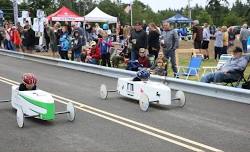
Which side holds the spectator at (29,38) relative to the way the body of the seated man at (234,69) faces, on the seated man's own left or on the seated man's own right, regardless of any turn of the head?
on the seated man's own right

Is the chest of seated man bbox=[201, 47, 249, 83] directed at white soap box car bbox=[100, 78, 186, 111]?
yes

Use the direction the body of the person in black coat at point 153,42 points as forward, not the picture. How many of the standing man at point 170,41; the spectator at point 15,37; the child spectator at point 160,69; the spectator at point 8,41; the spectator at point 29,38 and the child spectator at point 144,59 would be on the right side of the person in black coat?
3

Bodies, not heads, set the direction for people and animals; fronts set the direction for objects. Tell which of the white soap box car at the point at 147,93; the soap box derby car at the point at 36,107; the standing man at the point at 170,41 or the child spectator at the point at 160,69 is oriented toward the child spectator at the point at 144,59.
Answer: the standing man

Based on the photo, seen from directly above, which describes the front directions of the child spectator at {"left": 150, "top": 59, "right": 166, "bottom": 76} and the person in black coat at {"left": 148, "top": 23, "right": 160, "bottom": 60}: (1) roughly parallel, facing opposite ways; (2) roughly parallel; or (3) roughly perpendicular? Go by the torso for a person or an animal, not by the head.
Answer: roughly parallel

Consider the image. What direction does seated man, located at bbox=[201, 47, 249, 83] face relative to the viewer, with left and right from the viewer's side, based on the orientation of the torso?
facing the viewer and to the left of the viewer

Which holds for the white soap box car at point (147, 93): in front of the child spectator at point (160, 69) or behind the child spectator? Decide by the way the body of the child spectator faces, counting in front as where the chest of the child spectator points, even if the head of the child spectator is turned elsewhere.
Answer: in front
